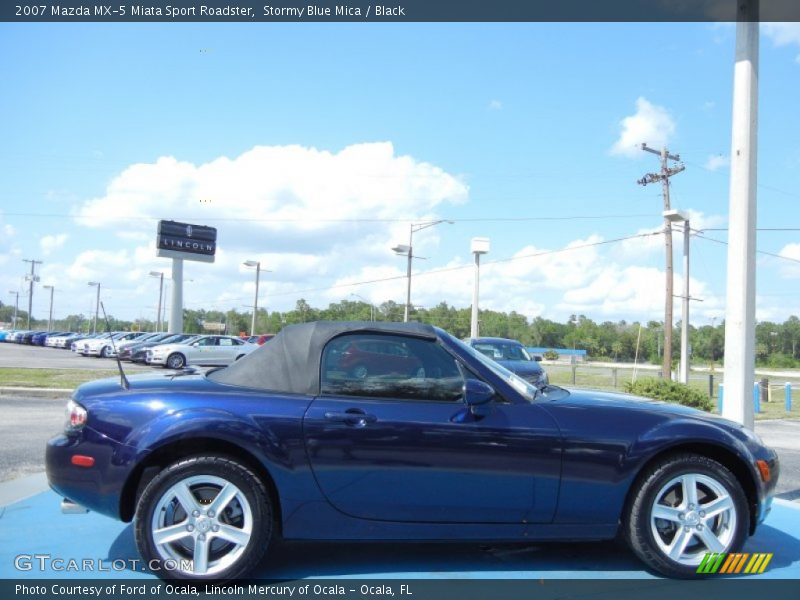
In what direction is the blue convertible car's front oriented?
to the viewer's right

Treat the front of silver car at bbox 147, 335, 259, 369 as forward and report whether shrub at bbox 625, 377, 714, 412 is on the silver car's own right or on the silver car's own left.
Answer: on the silver car's own left

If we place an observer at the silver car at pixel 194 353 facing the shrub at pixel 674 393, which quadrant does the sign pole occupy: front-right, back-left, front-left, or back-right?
back-left

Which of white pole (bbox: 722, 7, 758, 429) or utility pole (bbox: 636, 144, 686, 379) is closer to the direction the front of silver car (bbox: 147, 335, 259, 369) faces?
the white pole

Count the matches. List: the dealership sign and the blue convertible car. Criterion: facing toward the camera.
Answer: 1

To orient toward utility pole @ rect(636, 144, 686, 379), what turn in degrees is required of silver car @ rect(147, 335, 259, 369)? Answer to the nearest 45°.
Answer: approximately 135° to its left

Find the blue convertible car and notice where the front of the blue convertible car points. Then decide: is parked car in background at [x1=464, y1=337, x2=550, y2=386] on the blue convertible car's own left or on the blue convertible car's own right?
on the blue convertible car's own left

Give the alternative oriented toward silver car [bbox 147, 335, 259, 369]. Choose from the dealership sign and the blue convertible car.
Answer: the dealership sign

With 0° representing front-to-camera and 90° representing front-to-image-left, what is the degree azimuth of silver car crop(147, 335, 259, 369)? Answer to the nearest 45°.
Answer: approximately 45°

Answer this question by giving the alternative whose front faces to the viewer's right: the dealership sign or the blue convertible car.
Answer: the blue convertible car

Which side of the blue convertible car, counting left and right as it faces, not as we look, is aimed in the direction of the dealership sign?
left
